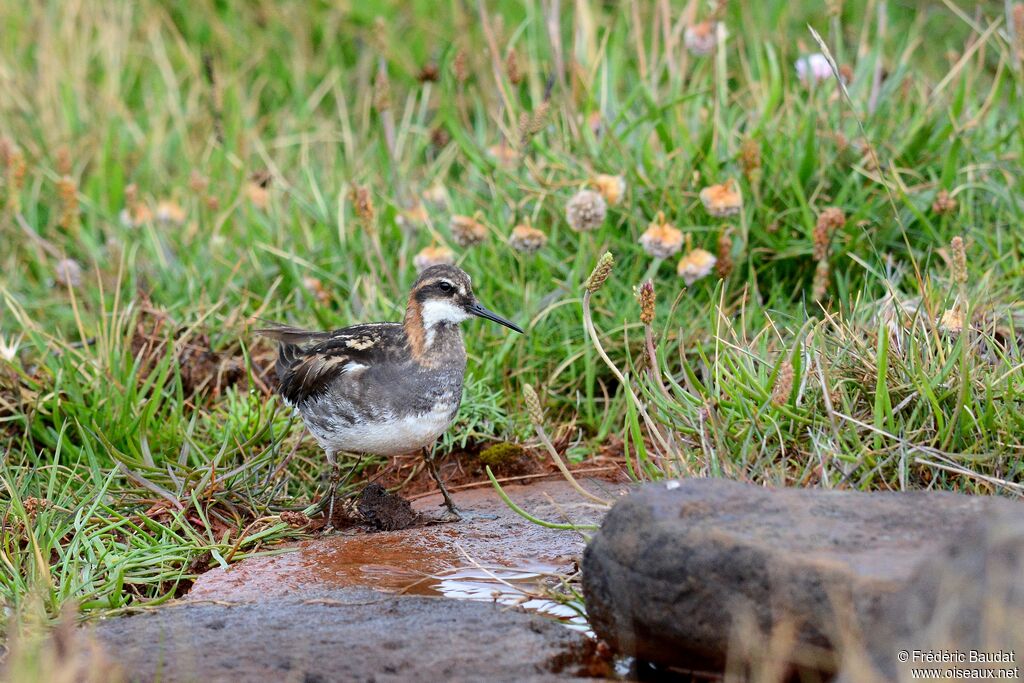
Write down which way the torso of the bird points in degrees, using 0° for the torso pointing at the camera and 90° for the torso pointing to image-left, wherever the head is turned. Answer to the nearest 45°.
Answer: approximately 270°

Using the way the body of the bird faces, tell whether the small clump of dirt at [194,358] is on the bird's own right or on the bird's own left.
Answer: on the bird's own left

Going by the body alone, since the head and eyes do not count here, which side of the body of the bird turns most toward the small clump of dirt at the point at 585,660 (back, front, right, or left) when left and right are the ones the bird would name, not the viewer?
right

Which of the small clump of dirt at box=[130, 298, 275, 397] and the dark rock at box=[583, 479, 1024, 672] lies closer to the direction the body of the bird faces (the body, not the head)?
the dark rock
